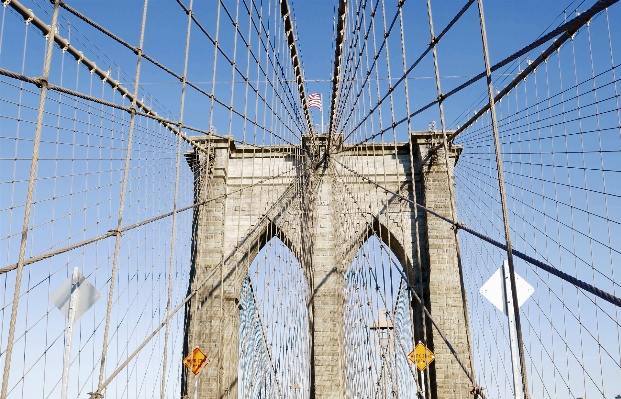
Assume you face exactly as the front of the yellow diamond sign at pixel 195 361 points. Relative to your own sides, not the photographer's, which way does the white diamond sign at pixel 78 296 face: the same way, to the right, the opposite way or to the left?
the opposite way

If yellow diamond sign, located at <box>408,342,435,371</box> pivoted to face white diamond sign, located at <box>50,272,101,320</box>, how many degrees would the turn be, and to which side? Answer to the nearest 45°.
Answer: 0° — it already faces it

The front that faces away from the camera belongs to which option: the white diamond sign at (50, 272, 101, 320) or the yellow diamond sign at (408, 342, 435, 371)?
the white diamond sign

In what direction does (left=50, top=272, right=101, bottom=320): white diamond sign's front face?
away from the camera

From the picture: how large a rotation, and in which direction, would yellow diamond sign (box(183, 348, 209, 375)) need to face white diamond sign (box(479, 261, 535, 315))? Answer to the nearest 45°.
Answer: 0° — it already faces it

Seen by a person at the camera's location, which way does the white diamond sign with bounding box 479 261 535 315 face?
facing away from the viewer
